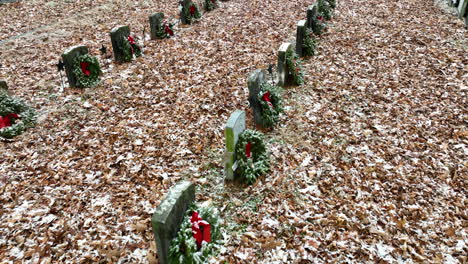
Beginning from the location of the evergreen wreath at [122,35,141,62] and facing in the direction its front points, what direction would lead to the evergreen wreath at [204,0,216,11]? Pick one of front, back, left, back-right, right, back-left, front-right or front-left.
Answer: left

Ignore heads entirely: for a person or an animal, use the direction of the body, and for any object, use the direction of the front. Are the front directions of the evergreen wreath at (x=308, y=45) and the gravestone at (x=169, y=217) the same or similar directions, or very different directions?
same or similar directions

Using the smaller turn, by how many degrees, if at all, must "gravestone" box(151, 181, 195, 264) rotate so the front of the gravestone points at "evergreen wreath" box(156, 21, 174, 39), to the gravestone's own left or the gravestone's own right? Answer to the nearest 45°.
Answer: approximately 135° to the gravestone's own left

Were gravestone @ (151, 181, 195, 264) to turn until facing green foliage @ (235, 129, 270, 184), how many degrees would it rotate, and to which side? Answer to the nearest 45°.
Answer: approximately 90° to its left

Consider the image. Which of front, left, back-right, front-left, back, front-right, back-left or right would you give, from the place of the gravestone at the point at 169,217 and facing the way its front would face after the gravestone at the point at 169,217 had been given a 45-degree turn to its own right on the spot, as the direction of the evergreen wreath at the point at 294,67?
back-left

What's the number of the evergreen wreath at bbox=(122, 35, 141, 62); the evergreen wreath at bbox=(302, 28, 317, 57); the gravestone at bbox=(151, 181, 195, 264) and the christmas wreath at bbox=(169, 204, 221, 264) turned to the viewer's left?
0

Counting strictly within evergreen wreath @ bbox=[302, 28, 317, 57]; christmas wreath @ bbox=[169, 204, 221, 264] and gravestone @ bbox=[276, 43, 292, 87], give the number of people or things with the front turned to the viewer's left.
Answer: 0

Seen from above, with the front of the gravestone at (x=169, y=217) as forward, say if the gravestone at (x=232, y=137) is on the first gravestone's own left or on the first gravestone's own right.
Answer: on the first gravestone's own left

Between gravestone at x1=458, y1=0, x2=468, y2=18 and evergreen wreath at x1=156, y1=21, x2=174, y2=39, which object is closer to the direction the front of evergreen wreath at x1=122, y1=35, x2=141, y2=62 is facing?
the gravestone

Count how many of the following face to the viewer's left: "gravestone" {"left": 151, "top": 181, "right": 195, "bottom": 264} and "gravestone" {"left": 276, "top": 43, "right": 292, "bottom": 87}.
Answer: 0

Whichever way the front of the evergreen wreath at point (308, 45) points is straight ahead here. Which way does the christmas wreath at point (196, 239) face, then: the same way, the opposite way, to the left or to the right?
the same way

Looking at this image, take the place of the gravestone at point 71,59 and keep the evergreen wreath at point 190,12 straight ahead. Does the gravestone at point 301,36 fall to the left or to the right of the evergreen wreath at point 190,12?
right

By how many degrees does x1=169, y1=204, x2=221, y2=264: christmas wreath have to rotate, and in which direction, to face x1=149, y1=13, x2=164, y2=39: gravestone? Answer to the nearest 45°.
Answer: approximately 135° to its left

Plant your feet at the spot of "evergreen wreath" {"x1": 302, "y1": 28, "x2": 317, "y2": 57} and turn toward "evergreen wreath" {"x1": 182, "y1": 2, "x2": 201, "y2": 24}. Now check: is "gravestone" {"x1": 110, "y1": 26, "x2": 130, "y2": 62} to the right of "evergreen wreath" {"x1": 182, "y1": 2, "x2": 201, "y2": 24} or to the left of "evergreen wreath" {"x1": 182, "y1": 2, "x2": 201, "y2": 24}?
left

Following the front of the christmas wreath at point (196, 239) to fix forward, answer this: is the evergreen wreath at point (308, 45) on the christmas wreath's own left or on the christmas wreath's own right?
on the christmas wreath's own left

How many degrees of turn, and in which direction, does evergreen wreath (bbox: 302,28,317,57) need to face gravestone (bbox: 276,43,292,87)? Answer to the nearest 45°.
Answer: approximately 45° to its right

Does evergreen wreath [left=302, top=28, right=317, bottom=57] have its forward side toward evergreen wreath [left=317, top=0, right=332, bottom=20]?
no

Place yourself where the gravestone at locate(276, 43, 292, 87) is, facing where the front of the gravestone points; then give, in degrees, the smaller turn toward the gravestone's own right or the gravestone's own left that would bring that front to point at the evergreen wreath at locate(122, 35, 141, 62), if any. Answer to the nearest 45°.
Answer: approximately 135° to the gravestone's own right

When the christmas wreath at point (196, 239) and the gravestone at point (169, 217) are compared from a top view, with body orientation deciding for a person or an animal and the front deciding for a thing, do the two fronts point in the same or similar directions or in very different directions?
same or similar directions

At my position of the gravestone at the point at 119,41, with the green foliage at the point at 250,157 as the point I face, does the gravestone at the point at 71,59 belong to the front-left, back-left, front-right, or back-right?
front-right

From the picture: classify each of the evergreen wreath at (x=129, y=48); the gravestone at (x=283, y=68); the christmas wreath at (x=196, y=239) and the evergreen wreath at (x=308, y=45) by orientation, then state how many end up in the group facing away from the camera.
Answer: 0

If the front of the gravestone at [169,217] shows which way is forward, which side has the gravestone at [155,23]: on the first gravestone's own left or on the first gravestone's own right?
on the first gravestone's own left
